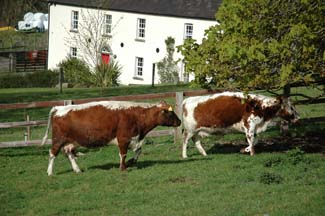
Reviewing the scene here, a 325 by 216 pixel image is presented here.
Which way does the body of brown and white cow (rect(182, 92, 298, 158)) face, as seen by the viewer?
to the viewer's right

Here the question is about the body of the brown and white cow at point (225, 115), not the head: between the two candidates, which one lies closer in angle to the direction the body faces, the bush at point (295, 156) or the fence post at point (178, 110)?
the bush

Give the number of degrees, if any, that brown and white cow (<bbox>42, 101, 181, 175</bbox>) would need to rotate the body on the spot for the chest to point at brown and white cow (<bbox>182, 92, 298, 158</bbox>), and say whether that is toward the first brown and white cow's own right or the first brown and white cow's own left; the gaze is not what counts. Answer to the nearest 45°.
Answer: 0° — it already faces it

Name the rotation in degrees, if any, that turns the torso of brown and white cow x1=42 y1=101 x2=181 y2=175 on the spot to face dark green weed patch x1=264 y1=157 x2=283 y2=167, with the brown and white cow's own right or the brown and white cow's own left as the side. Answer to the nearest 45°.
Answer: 0° — it already faces it

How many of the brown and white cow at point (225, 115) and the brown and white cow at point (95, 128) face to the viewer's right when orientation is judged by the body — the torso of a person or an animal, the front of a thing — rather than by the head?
2

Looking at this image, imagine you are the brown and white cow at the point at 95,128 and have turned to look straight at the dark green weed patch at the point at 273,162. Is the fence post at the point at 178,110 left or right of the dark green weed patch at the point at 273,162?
left

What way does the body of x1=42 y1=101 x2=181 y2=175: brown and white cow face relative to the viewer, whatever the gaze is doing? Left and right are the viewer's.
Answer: facing to the right of the viewer
